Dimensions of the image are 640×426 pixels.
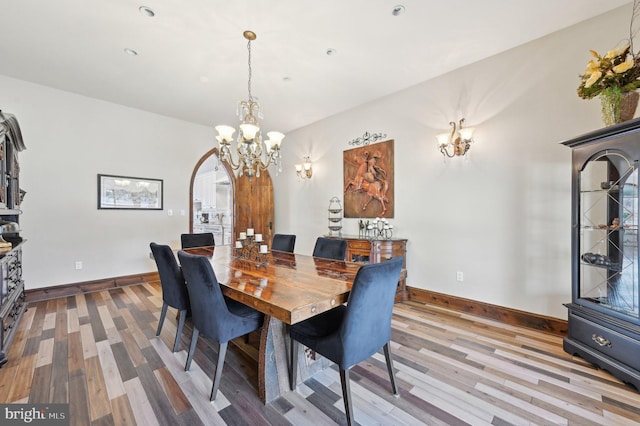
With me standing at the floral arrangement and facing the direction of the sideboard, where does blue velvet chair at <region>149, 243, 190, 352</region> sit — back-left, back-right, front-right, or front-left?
front-left

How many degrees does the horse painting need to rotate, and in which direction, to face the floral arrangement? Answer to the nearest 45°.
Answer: approximately 90° to its left

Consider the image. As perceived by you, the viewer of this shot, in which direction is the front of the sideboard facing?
facing the viewer and to the left of the viewer

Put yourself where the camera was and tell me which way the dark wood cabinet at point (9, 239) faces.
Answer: facing to the right of the viewer

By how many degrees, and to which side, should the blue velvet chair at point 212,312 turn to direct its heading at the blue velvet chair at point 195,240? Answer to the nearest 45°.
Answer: approximately 45° to its left

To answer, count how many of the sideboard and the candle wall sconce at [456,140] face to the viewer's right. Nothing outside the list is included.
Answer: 0

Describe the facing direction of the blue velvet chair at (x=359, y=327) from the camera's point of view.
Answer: facing away from the viewer and to the left of the viewer

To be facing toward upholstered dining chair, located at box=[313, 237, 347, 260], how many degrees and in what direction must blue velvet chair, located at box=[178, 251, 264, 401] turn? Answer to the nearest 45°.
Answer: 0° — it already faces it

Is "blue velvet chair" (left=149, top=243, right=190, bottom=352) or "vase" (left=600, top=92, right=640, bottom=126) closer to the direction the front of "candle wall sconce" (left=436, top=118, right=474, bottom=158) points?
the blue velvet chair

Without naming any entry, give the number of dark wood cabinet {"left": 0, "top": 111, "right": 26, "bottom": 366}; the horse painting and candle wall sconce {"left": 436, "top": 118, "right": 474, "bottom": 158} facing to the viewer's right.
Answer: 1

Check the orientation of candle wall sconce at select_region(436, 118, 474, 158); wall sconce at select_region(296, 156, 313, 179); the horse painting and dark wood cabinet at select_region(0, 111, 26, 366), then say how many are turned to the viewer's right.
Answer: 1

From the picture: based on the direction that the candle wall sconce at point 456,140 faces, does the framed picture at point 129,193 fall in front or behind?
in front

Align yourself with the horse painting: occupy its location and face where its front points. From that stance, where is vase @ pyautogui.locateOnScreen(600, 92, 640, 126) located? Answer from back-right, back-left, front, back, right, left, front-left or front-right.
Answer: left

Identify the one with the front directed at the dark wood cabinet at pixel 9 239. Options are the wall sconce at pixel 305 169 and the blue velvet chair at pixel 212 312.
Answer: the wall sconce

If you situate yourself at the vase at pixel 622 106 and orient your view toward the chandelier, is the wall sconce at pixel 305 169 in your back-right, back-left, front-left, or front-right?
front-right
